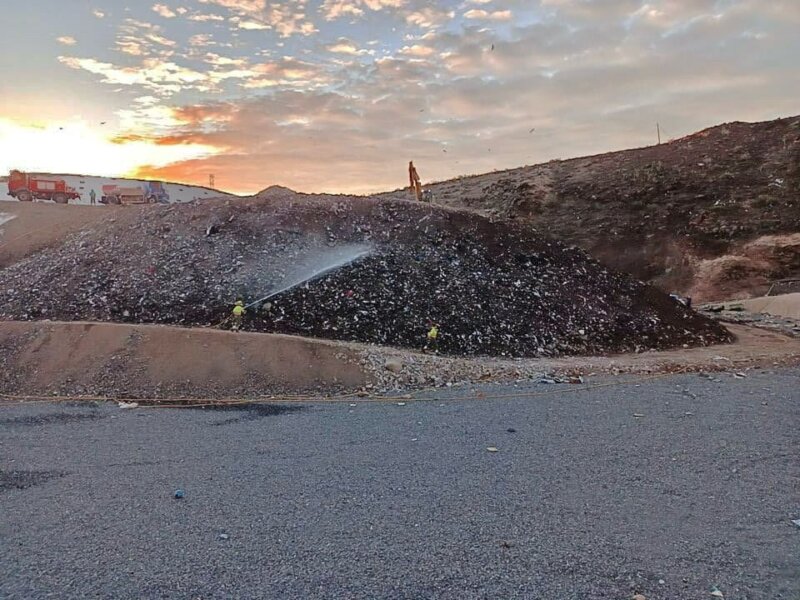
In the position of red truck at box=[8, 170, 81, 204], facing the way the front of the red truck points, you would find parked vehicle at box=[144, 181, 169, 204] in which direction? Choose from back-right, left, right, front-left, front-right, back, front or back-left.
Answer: back

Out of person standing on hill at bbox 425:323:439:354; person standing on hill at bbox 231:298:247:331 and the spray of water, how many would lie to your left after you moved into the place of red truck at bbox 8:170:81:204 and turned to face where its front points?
3

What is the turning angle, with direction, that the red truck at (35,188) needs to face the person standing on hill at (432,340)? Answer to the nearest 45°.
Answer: approximately 90° to its left

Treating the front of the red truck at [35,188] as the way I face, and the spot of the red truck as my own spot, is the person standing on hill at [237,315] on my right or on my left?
on my left

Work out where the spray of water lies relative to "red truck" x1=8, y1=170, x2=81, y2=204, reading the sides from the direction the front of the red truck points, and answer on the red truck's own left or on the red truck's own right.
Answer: on the red truck's own left

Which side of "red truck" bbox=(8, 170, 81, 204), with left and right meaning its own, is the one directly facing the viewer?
left

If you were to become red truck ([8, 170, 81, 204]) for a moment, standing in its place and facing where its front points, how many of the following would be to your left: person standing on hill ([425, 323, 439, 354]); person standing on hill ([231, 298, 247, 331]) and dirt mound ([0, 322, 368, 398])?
3

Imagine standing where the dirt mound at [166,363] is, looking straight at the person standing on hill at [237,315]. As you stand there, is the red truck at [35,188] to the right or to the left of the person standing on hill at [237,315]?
left

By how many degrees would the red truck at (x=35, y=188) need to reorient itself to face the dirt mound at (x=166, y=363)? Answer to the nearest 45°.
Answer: approximately 90° to its left

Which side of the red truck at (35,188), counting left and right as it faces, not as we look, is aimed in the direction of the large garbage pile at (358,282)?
left
